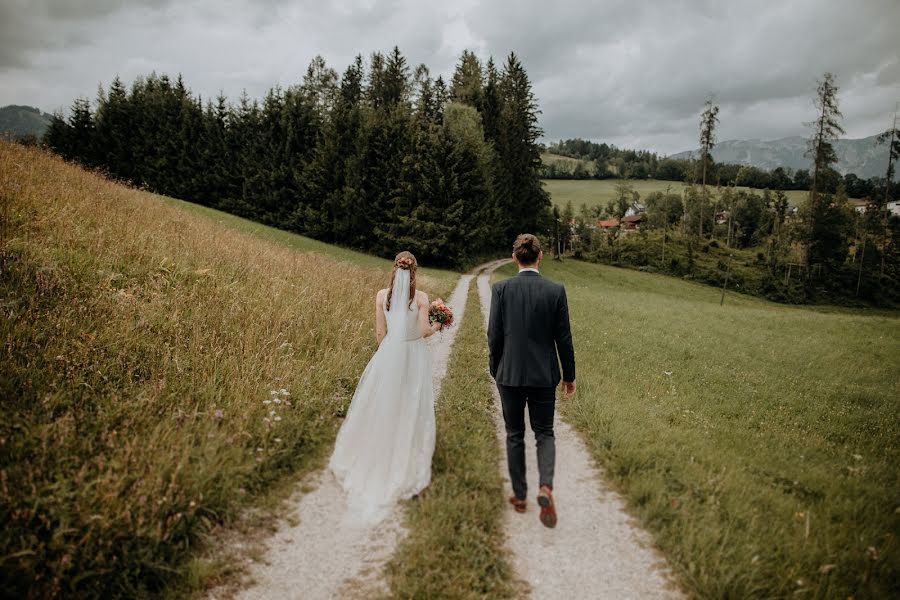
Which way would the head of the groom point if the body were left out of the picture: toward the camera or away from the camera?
away from the camera

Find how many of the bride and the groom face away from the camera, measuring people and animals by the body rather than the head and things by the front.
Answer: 2

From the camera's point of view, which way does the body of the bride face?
away from the camera

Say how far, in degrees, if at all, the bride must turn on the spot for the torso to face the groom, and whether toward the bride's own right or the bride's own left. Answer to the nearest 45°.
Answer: approximately 135° to the bride's own right

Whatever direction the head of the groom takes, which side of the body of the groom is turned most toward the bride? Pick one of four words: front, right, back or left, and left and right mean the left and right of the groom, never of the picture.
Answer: left

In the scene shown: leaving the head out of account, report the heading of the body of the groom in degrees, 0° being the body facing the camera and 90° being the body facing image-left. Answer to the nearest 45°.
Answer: approximately 180°

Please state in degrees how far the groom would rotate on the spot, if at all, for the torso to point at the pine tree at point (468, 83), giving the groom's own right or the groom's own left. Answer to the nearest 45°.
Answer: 0° — they already face it

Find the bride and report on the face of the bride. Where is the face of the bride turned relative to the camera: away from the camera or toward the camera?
away from the camera
